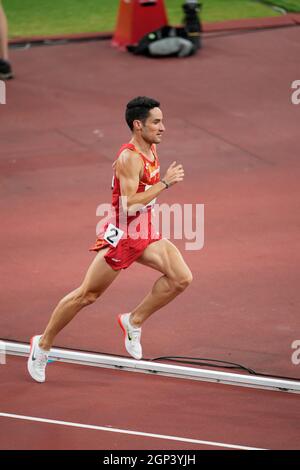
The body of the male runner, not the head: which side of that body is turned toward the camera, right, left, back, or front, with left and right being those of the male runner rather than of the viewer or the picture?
right

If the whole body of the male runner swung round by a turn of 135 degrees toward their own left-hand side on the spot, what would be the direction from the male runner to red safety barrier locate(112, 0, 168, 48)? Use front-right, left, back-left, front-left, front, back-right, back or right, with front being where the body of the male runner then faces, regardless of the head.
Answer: front-right
